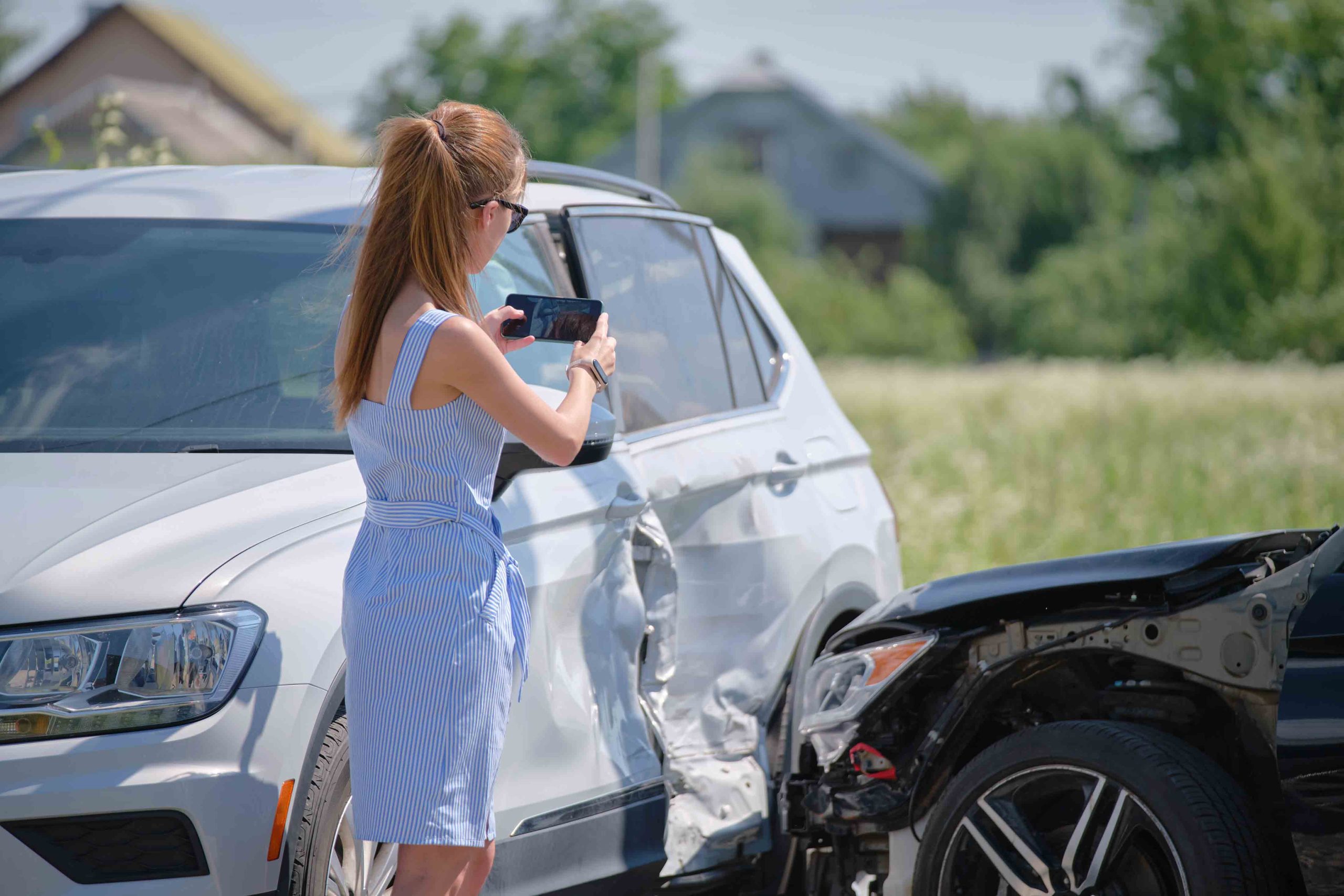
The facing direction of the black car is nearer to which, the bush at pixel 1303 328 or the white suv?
the white suv

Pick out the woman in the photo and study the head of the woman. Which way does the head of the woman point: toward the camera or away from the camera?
away from the camera

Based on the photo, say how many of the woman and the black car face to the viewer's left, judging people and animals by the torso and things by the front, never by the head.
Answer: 1

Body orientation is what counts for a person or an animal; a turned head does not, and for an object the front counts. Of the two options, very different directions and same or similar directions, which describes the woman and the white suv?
very different directions

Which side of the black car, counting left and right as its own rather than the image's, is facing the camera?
left

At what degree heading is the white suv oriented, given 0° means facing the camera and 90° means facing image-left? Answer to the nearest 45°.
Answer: approximately 45°

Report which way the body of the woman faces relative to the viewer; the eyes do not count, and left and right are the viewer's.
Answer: facing away from the viewer and to the right of the viewer

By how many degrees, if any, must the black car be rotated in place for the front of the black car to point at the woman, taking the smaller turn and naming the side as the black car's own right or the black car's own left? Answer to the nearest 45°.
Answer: approximately 45° to the black car's own left

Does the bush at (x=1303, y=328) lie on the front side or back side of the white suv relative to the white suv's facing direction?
on the back side
